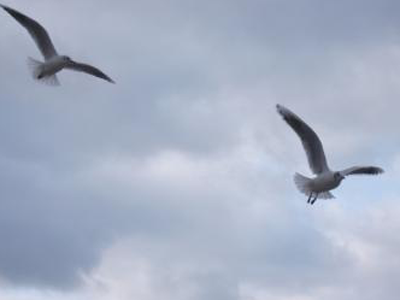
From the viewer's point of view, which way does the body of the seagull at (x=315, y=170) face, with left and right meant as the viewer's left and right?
facing the viewer and to the right of the viewer

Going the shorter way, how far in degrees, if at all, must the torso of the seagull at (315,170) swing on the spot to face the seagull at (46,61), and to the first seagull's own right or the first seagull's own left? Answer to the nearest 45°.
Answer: approximately 135° to the first seagull's own right
